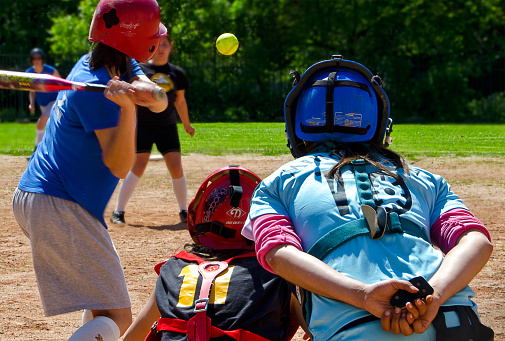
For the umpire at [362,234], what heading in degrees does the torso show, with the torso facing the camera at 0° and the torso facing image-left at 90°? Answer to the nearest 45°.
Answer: approximately 180°

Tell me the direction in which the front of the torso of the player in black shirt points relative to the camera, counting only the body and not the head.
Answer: toward the camera

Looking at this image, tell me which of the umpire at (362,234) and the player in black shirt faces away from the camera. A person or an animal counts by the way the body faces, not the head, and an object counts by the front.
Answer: the umpire

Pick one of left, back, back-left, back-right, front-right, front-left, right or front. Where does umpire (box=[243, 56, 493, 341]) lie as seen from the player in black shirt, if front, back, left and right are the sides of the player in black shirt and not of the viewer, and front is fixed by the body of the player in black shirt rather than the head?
front

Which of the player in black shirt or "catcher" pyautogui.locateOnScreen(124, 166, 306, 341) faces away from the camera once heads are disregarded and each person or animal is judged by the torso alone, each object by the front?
the catcher

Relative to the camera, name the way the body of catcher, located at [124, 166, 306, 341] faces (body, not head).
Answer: away from the camera

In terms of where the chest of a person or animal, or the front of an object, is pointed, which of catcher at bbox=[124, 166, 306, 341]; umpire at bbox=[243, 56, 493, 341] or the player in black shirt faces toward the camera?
the player in black shirt

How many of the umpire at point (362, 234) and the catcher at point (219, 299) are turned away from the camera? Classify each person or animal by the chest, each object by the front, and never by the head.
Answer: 2

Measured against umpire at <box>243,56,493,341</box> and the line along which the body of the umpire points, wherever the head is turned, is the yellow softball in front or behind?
in front

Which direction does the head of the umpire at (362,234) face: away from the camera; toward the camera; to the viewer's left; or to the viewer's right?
away from the camera

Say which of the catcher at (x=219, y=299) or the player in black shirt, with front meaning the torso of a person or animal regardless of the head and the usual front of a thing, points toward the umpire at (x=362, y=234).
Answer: the player in black shirt

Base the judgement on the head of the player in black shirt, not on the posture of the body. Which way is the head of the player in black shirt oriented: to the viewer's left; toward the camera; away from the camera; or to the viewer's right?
toward the camera

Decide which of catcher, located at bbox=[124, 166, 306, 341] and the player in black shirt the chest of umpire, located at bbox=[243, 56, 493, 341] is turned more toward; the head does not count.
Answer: the player in black shirt

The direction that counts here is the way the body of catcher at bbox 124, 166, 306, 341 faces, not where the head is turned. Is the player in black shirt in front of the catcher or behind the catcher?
in front

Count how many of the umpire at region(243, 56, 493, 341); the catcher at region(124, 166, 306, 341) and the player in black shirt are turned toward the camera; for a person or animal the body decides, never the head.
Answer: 1

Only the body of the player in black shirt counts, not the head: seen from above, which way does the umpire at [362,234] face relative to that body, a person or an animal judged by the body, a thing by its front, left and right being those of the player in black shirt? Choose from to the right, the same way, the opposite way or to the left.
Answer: the opposite way

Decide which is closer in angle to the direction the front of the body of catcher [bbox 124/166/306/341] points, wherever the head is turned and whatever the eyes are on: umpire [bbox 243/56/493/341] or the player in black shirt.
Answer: the player in black shirt

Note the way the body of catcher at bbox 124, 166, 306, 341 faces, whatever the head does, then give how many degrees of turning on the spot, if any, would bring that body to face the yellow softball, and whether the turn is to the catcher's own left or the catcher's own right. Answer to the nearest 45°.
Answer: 0° — they already face it
